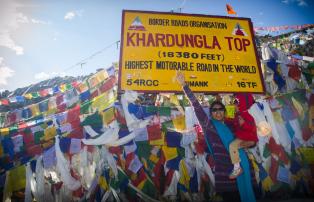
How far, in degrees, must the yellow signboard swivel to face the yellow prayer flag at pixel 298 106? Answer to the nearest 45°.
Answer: approximately 90° to its left

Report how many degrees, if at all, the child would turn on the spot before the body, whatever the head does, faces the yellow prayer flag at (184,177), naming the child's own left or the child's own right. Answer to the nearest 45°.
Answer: approximately 45° to the child's own right

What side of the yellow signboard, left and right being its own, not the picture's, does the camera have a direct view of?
front
